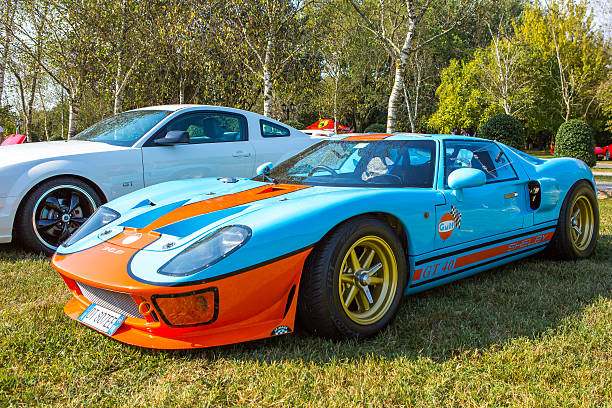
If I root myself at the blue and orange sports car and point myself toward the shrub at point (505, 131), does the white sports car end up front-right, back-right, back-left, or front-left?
front-left

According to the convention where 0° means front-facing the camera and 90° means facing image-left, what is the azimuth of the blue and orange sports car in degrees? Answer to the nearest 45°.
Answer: approximately 45°

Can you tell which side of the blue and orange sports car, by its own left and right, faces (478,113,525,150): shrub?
back

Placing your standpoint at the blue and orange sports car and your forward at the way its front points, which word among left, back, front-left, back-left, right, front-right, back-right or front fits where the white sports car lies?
right

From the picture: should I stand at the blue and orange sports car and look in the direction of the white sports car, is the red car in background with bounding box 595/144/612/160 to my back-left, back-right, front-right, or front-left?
front-right

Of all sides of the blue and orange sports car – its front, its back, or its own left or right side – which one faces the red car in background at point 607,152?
back

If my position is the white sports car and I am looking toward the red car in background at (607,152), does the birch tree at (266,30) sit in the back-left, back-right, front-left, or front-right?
front-left

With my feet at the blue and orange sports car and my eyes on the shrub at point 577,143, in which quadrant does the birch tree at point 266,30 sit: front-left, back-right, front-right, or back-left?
front-left

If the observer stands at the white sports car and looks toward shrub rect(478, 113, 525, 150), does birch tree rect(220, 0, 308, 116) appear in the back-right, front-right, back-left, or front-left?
front-left

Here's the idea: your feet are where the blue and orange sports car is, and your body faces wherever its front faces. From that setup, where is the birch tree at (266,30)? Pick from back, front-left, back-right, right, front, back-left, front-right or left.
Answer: back-right

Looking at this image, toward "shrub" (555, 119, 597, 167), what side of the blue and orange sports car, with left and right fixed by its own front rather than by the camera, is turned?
back
